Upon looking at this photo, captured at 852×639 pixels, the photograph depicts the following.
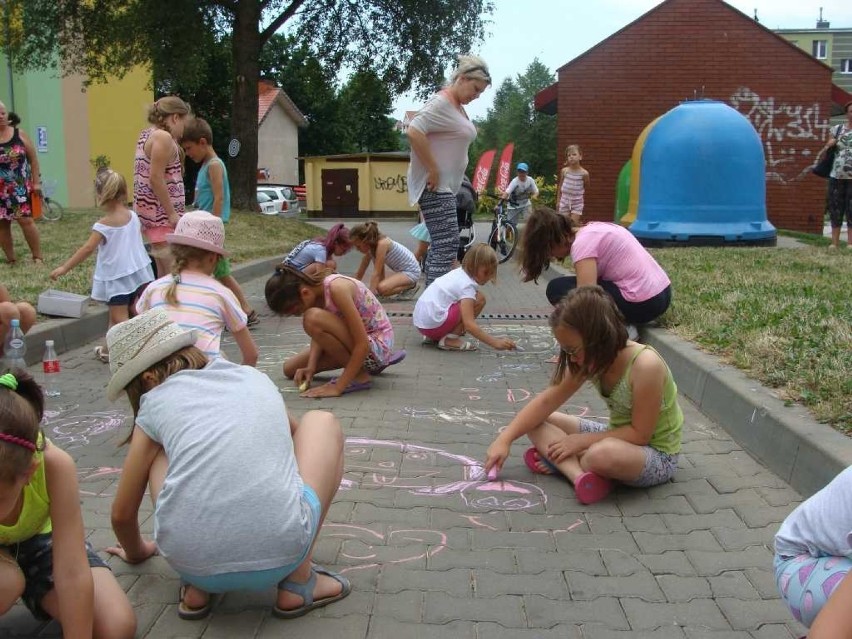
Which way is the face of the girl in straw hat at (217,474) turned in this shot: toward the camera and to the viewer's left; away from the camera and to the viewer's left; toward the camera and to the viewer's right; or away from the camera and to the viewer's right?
away from the camera and to the viewer's left

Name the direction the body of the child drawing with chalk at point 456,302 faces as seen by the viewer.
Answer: to the viewer's right

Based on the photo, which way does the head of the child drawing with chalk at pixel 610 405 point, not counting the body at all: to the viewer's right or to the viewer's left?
to the viewer's left

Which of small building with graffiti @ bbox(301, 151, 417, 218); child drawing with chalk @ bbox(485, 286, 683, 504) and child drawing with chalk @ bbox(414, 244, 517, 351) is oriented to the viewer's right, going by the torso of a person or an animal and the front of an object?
child drawing with chalk @ bbox(414, 244, 517, 351)

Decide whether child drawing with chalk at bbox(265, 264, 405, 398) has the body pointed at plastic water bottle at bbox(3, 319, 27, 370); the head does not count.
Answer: yes

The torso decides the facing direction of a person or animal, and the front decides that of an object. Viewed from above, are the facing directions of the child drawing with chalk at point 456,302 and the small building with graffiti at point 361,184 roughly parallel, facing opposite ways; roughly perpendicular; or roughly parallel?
roughly perpendicular

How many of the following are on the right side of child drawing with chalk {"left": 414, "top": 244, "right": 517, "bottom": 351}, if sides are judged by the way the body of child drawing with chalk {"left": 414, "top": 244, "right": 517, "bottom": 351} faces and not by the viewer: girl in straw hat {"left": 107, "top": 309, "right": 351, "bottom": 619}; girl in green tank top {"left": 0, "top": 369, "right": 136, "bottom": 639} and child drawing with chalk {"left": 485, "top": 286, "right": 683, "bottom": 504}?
3
